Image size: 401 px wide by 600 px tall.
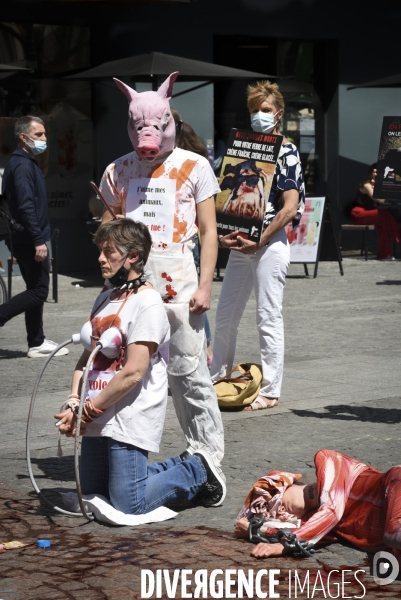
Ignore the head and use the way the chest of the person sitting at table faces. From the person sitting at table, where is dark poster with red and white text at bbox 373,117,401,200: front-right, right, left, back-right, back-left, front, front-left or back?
right

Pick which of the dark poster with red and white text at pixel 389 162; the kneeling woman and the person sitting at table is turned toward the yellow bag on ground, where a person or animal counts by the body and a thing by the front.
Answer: the dark poster with red and white text

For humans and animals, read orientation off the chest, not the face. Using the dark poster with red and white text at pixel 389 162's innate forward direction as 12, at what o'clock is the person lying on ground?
The person lying on ground is roughly at 12 o'clock from the dark poster with red and white text.

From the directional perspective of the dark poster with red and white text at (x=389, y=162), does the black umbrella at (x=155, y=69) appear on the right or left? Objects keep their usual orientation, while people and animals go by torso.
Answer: on its right

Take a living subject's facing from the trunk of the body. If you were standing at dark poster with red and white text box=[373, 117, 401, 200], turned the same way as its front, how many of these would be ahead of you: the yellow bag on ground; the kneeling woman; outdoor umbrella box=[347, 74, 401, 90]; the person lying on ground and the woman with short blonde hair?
4

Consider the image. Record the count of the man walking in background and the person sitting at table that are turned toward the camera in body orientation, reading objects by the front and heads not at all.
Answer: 0

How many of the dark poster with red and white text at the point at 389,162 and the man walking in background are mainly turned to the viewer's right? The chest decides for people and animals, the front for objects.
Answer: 1

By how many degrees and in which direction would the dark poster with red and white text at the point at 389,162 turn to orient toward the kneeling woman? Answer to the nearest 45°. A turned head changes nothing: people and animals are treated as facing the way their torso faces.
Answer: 0° — it already faces them
